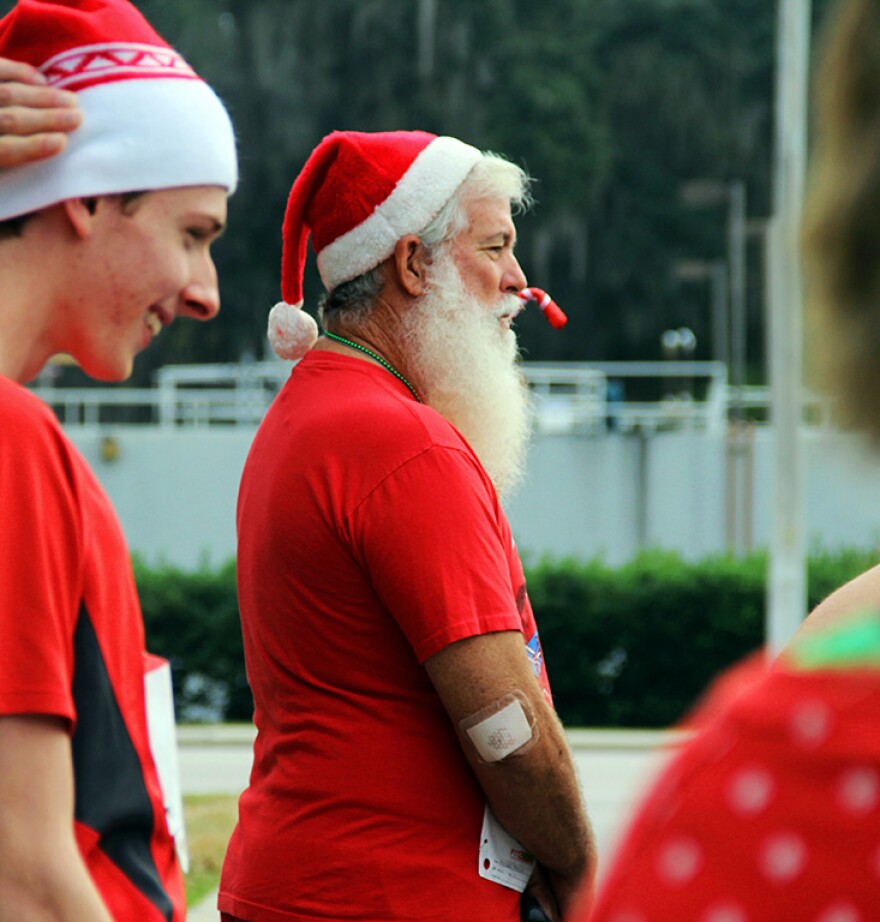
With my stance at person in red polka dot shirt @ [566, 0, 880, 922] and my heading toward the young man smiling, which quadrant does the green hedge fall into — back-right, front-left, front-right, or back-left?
front-right

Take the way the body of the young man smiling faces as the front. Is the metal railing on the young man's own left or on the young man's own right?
on the young man's own left

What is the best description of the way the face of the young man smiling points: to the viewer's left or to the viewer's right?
to the viewer's right

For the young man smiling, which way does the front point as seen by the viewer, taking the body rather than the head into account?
to the viewer's right

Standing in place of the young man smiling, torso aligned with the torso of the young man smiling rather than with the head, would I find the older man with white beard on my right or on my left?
on my left

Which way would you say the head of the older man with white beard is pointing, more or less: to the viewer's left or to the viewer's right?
to the viewer's right

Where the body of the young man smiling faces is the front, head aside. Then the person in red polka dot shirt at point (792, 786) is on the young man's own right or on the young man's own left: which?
on the young man's own right

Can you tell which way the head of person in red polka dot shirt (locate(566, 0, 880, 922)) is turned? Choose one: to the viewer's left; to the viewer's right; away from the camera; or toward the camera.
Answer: away from the camera
